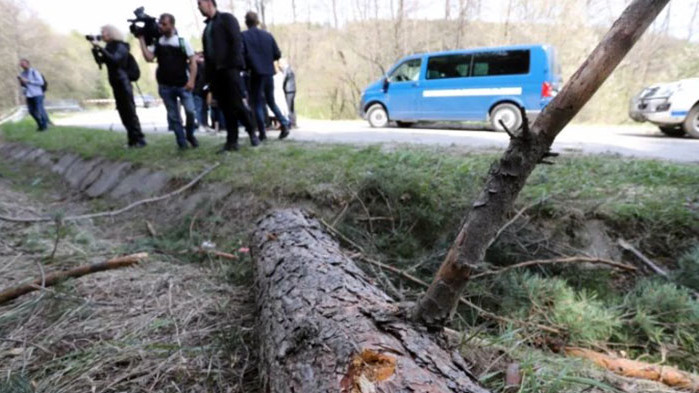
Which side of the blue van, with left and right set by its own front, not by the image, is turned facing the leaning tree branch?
left

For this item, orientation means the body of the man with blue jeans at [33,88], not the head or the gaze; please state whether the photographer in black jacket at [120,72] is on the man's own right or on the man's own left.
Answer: on the man's own left

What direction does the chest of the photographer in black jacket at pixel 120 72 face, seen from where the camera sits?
to the viewer's left

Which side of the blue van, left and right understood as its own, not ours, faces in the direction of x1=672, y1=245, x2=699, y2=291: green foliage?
left

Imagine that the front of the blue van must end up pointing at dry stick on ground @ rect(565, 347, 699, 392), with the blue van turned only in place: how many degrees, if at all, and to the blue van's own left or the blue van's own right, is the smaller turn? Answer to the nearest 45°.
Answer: approximately 90° to the blue van's own left

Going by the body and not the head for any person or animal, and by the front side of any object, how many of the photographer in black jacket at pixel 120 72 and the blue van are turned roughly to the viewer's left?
2

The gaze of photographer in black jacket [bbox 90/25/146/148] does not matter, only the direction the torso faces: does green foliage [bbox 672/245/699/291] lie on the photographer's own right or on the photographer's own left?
on the photographer's own left

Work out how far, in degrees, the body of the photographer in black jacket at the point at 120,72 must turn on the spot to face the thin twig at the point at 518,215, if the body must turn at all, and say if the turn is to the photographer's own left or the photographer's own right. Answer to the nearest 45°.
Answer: approximately 90° to the photographer's own left

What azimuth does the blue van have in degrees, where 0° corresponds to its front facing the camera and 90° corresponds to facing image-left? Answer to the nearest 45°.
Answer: approximately 90°

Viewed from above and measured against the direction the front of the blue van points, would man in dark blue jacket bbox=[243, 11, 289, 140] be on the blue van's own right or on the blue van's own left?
on the blue van's own left
